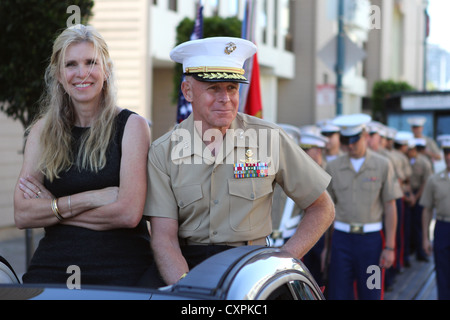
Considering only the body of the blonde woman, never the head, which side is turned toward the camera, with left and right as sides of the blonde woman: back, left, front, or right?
front

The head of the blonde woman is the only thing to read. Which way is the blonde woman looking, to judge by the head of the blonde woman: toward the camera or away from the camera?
toward the camera

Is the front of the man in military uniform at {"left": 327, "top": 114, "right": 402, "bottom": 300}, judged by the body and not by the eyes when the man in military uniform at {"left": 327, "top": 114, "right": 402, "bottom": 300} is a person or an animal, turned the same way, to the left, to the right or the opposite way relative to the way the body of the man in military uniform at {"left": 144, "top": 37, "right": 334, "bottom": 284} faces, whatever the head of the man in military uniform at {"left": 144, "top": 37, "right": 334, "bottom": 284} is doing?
the same way

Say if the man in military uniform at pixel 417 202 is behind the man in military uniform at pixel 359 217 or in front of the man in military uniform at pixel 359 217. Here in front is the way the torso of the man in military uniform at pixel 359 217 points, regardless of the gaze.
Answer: behind

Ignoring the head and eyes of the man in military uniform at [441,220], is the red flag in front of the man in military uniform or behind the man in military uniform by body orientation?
in front

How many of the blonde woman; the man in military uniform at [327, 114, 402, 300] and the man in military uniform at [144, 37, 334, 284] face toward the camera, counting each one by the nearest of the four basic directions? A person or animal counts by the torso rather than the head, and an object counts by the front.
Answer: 3

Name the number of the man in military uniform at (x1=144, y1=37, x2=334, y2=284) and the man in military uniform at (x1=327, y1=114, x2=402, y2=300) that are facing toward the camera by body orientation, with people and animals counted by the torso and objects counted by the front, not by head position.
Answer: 2

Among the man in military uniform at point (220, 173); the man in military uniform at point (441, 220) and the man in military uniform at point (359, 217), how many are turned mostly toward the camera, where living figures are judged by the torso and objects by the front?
3

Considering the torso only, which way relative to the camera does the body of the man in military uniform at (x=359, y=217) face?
toward the camera

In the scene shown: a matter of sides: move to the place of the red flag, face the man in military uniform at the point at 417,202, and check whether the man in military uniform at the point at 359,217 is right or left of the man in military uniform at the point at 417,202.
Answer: right
